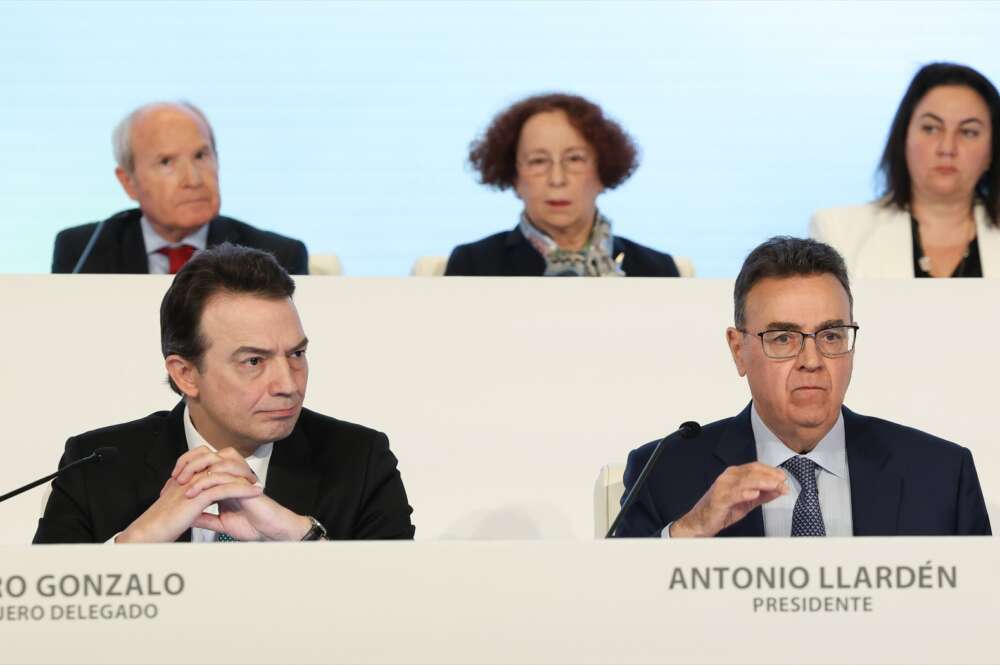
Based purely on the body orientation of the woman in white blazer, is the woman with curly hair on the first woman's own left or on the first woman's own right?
on the first woman's own right

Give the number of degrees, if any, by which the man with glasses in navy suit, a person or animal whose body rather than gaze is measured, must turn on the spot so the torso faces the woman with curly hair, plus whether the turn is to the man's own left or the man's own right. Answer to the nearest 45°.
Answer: approximately 135° to the man's own right

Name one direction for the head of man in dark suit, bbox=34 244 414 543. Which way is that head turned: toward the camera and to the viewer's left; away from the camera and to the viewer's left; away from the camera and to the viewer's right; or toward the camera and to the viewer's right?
toward the camera and to the viewer's right

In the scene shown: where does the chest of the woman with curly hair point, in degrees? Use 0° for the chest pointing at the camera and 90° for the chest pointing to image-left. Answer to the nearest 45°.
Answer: approximately 0°

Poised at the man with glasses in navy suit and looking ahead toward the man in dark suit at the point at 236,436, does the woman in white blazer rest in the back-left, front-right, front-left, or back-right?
back-right

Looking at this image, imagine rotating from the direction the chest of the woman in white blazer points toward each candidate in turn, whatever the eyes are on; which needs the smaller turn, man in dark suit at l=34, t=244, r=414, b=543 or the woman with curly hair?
the man in dark suit

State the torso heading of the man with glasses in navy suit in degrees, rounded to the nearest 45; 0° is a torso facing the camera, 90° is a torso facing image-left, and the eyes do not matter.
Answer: approximately 0°

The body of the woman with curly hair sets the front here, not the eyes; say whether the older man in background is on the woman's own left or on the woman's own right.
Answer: on the woman's own right

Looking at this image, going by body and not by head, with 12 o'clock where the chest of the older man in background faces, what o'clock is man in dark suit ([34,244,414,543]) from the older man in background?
The man in dark suit is roughly at 12 o'clock from the older man in background.

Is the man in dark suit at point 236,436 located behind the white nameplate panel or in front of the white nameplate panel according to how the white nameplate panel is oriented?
behind
